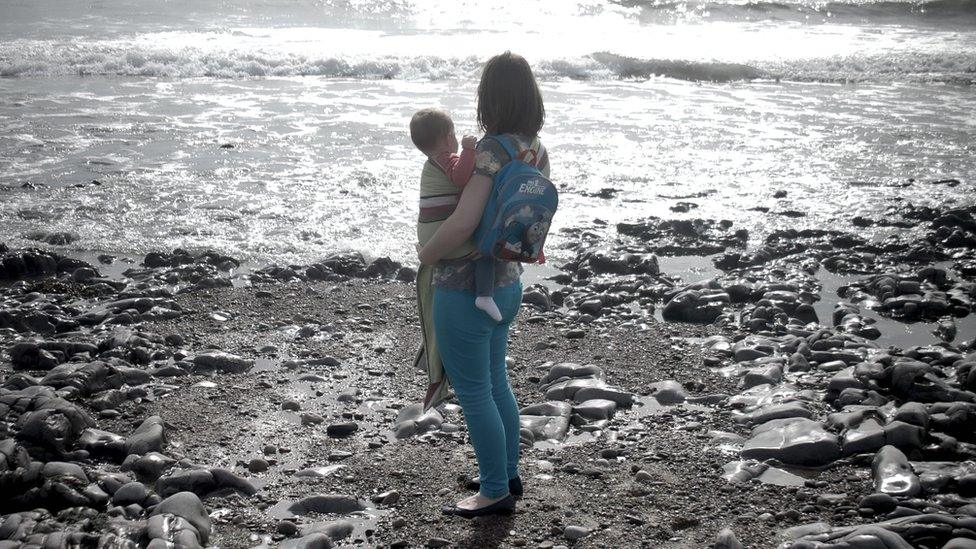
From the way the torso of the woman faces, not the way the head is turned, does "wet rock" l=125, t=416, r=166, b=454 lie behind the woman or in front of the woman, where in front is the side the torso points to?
in front

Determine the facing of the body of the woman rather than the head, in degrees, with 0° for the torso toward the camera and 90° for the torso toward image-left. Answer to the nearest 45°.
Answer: approximately 135°

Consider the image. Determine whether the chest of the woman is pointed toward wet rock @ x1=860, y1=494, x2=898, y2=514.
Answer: no

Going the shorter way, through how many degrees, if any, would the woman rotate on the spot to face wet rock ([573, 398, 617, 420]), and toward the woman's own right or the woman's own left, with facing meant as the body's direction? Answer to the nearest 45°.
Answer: approximately 90° to the woman's own right

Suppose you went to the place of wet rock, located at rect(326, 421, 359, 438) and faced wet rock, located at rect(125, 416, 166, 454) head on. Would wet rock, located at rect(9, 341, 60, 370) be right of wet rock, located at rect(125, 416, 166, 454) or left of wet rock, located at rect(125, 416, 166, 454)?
right

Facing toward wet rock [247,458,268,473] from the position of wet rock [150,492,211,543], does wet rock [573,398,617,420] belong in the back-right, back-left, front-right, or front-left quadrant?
front-right

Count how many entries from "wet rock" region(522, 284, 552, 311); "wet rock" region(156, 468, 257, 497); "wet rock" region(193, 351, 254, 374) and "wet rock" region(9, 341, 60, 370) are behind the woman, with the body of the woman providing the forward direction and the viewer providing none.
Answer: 0

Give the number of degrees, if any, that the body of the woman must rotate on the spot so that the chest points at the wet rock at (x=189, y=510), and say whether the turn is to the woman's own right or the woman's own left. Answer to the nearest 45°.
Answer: approximately 45° to the woman's own left

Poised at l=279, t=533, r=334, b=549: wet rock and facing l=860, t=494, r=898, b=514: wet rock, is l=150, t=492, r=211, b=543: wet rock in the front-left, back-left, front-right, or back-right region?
back-left

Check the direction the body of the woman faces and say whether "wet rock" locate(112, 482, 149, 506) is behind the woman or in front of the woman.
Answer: in front

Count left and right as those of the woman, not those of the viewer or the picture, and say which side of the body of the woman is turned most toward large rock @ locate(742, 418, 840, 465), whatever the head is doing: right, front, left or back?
right

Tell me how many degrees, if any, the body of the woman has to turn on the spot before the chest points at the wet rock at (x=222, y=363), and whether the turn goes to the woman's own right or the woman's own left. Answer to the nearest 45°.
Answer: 0° — they already face it

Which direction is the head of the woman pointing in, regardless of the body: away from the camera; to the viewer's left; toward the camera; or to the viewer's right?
away from the camera

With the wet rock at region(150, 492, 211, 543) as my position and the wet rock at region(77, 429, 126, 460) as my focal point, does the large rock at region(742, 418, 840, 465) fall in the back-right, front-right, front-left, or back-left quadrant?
back-right

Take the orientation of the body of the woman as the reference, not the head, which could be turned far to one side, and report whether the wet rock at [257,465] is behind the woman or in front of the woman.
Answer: in front
